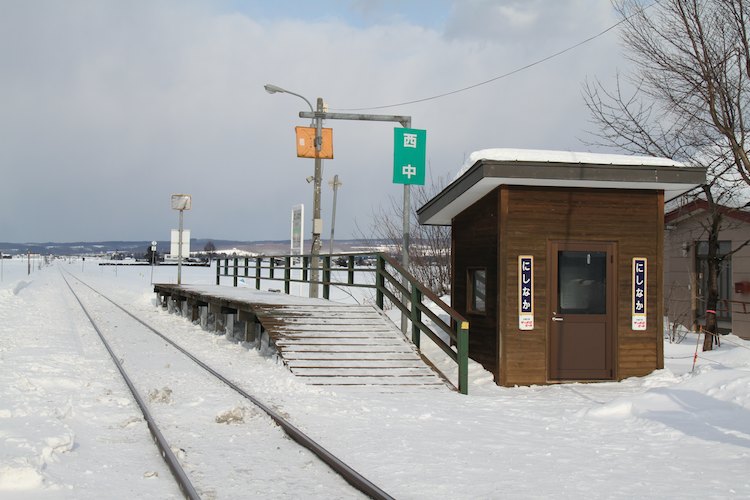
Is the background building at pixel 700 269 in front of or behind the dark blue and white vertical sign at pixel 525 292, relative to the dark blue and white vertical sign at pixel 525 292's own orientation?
behind

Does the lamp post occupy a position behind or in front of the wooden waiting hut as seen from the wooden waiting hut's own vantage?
behind

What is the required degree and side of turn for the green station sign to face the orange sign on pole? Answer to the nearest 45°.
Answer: approximately 135° to its right

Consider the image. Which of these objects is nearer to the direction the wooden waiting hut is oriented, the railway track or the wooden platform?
the railway track

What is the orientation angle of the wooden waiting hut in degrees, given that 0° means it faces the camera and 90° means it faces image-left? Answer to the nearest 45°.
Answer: approximately 0°

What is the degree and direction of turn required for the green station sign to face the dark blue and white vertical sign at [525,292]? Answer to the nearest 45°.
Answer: approximately 45° to its left
